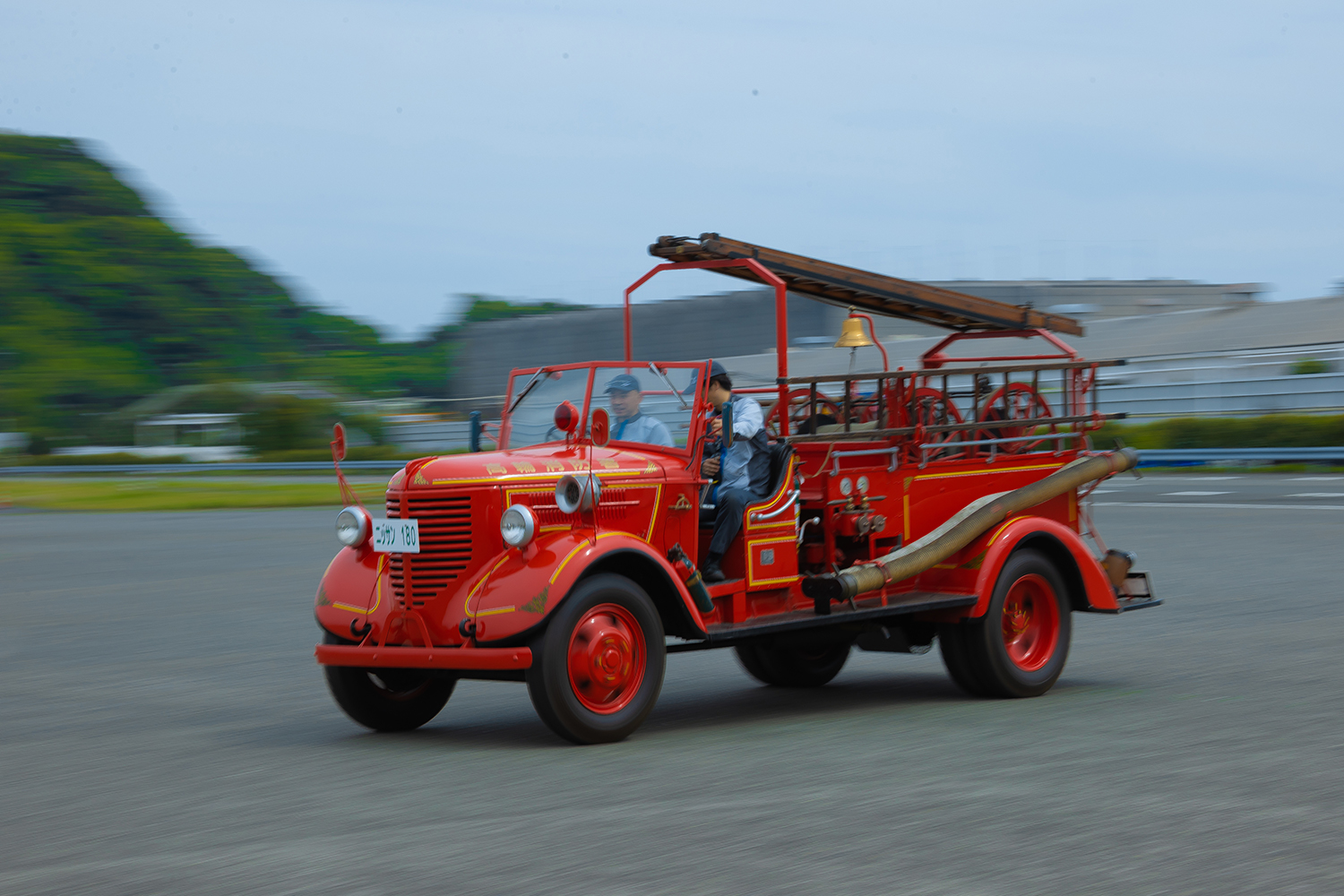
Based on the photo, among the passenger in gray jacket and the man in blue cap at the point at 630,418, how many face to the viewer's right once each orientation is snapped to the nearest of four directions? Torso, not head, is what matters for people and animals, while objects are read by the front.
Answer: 0

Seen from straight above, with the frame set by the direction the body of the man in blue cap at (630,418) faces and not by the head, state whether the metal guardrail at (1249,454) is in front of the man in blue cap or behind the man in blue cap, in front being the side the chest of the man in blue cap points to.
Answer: behind

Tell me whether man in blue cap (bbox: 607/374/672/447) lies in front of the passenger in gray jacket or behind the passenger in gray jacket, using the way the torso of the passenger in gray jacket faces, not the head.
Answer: in front

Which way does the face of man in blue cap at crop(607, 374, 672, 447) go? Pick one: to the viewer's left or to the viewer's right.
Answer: to the viewer's left

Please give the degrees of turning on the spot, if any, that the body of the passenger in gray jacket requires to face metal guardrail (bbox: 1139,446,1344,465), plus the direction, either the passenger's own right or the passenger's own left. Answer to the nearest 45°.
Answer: approximately 135° to the passenger's own right

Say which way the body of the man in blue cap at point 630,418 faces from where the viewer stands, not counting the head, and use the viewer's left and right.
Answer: facing the viewer and to the left of the viewer

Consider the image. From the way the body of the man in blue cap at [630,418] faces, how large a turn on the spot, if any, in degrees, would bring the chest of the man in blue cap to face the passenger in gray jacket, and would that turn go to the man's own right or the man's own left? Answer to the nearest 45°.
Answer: approximately 135° to the man's own left

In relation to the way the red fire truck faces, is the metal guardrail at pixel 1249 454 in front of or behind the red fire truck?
behind

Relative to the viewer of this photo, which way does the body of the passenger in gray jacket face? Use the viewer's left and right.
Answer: facing to the left of the viewer
